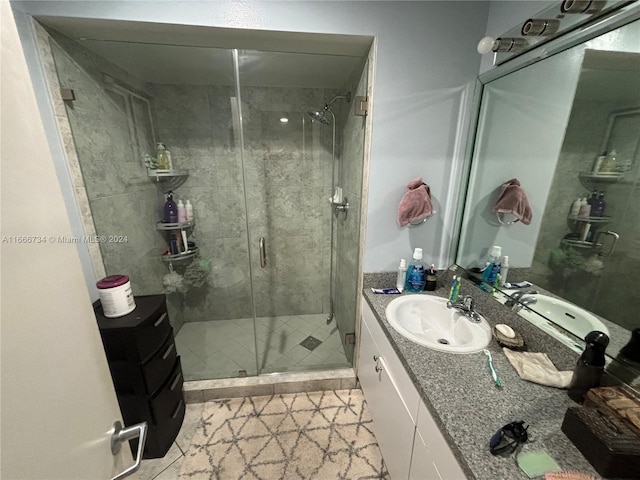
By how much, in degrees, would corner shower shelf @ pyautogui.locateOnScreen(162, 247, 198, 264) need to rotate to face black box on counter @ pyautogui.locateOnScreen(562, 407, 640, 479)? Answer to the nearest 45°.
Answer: approximately 45° to its right

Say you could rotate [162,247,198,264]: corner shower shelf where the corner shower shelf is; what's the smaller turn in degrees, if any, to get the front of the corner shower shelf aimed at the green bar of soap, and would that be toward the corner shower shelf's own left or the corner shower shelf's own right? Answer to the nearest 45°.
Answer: approximately 45° to the corner shower shelf's own right

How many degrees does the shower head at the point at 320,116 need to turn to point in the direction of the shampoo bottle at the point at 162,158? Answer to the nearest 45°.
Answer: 0° — it already faces it

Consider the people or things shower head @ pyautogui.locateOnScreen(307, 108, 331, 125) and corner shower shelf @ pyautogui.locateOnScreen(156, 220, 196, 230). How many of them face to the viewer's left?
1

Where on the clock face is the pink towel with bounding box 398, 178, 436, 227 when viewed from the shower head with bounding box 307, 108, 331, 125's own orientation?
The pink towel is roughly at 8 o'clock from the shower head.

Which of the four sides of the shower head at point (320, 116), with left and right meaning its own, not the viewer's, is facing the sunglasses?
left

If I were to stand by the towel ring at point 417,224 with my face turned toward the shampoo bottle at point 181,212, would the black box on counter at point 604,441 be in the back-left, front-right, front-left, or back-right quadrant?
back-left

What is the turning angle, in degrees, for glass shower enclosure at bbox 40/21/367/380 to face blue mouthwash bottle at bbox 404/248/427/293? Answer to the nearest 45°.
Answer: approximately 45° to its left

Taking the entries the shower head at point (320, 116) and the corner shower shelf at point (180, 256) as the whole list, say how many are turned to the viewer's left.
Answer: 1

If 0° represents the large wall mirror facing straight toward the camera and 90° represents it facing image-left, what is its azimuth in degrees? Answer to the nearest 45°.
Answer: approximately 45°

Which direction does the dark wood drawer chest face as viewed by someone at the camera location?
facing the viewer and to the right of the viewer

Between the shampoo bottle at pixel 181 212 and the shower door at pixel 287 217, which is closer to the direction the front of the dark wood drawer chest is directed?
the shower door

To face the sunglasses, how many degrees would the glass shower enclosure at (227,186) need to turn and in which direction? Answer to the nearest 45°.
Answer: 0° — it already faces it
